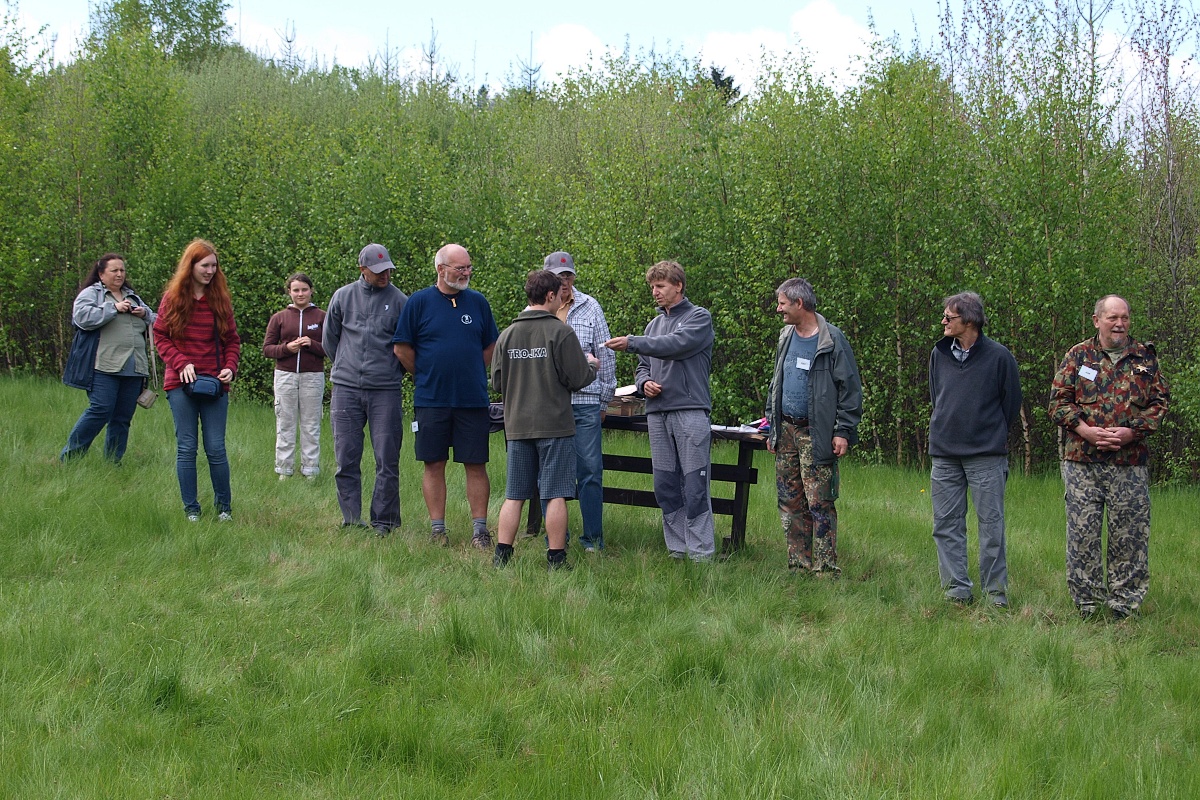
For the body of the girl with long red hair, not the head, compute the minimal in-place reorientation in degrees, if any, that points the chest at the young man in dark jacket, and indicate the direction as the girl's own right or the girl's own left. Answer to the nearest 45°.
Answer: approximately 45° to the girl's own left

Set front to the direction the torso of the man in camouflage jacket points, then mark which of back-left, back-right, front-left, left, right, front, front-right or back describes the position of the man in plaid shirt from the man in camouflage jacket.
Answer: right

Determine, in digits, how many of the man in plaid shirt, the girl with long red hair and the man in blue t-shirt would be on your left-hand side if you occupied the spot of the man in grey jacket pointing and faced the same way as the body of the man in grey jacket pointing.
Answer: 0

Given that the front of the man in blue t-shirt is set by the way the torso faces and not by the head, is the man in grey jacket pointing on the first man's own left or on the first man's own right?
on the first man's own left

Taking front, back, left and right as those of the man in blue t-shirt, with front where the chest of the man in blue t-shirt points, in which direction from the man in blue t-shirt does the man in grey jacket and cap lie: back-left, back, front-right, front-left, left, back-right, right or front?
back-right

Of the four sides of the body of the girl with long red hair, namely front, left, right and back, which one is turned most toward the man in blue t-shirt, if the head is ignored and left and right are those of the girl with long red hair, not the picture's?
left

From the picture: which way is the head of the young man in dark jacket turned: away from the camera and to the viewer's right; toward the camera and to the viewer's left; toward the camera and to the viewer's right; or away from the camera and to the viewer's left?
away from the camera and to the viewer's right

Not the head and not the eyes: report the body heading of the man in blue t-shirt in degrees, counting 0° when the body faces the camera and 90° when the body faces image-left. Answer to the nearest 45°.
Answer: approximately 0°

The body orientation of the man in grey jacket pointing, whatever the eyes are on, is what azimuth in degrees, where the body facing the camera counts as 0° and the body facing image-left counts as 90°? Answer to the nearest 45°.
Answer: approximately 45°

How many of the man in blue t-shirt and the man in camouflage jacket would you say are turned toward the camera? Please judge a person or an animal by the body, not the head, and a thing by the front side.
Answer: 2

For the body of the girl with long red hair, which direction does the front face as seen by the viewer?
toward the camera

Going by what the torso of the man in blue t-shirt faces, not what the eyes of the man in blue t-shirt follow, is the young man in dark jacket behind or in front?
in front

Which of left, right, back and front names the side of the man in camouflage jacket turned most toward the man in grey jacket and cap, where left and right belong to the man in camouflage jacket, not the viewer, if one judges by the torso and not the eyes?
right

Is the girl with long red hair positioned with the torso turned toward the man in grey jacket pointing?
no

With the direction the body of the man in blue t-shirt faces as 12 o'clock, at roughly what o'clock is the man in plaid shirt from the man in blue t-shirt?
The man in plaid shirt is roughly at 9 o'clock from the man in blue t-shirt.

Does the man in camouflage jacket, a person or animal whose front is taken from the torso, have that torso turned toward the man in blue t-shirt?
no

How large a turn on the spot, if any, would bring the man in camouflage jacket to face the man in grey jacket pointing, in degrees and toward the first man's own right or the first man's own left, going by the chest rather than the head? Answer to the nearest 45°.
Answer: approximately 90° to the first man's own right

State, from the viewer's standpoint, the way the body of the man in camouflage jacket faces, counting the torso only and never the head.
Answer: toward the camera

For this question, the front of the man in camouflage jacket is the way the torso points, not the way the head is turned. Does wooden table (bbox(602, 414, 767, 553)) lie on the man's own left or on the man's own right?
on the man's own right

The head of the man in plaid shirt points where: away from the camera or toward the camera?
toward the camera
